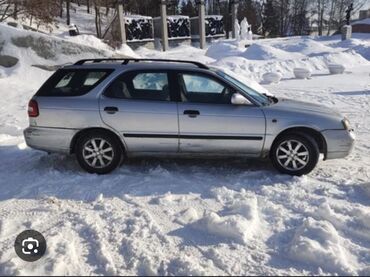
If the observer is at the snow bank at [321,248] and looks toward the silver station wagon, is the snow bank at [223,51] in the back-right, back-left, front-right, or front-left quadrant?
front-right

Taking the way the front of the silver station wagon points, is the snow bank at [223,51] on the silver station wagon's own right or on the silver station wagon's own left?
on the silver station wagon's own left

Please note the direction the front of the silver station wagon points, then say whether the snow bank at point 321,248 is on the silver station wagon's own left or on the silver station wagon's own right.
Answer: on the silver station wagon's own right

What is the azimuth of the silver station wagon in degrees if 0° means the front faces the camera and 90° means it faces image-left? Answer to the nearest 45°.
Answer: approximately 270°

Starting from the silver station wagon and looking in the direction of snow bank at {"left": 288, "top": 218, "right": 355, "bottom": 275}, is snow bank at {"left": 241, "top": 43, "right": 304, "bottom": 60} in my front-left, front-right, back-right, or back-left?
back-left

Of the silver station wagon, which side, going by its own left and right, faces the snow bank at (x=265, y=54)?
left
